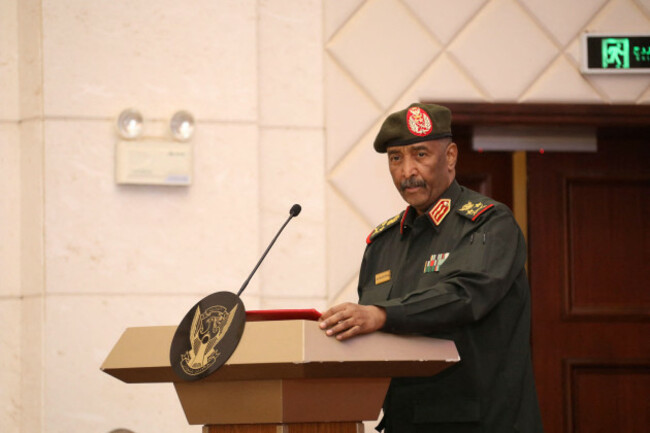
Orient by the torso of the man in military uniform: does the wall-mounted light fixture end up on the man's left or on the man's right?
on the man's right

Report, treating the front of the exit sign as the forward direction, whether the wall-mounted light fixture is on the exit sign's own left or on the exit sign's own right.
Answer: on the exit sign's own right

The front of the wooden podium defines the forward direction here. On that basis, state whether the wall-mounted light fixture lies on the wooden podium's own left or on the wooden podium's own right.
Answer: on the wooden podium's own right

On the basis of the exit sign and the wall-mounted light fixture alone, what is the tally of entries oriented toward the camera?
2

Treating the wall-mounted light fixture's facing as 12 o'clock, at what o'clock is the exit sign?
The exit sign is roughly at 9 o'clock from the wall-mounted light fixture.

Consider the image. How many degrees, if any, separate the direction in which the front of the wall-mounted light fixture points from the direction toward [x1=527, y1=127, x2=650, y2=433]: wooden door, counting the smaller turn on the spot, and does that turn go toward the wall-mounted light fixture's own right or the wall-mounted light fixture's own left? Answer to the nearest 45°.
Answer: approximately 90° to the wall-mounted light fixture's own left
